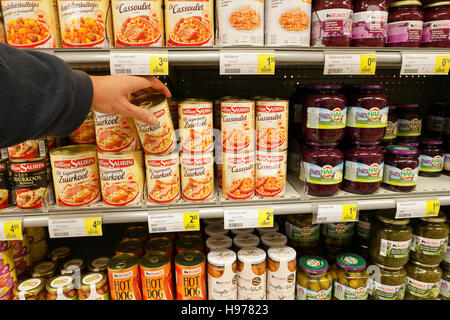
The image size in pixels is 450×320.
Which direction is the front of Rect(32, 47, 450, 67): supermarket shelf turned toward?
toward the camera

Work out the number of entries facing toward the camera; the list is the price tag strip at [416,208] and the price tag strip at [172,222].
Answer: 2

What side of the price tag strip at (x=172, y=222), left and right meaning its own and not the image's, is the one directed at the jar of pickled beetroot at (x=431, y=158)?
left

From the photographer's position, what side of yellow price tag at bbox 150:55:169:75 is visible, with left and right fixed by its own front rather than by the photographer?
front

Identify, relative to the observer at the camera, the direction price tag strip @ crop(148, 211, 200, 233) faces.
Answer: facing the viewer

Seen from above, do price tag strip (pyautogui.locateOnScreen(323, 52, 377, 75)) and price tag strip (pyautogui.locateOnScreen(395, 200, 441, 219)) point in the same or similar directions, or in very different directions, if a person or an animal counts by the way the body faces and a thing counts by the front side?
same or similar directions

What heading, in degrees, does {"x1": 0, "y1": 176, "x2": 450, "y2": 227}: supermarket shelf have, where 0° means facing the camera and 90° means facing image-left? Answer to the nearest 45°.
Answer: approximately 0°

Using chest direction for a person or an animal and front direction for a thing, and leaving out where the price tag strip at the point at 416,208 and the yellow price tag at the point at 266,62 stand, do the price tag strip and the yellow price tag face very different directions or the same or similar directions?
same or similar directions
